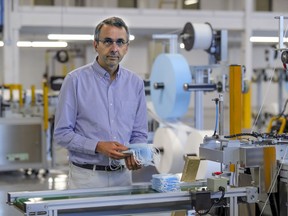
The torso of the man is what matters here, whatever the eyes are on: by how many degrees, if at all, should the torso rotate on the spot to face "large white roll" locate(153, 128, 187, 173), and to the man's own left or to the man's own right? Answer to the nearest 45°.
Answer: approximately 135° to the man's own left

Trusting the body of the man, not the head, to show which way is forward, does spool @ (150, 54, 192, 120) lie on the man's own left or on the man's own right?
on the man's own left

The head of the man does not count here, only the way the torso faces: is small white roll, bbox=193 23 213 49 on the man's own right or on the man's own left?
on the man's own left

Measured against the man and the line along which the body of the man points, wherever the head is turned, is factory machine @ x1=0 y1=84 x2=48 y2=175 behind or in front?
behind

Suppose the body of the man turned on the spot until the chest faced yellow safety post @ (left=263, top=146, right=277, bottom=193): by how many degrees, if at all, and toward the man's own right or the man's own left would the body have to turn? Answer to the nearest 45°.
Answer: approximately 45° to the man's own left

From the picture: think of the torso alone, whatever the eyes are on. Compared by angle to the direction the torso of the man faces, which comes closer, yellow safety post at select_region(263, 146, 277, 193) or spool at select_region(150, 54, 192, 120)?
the yellow safety post

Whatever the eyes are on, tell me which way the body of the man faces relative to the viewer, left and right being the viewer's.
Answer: facing the viewer and to the right of the viewer
